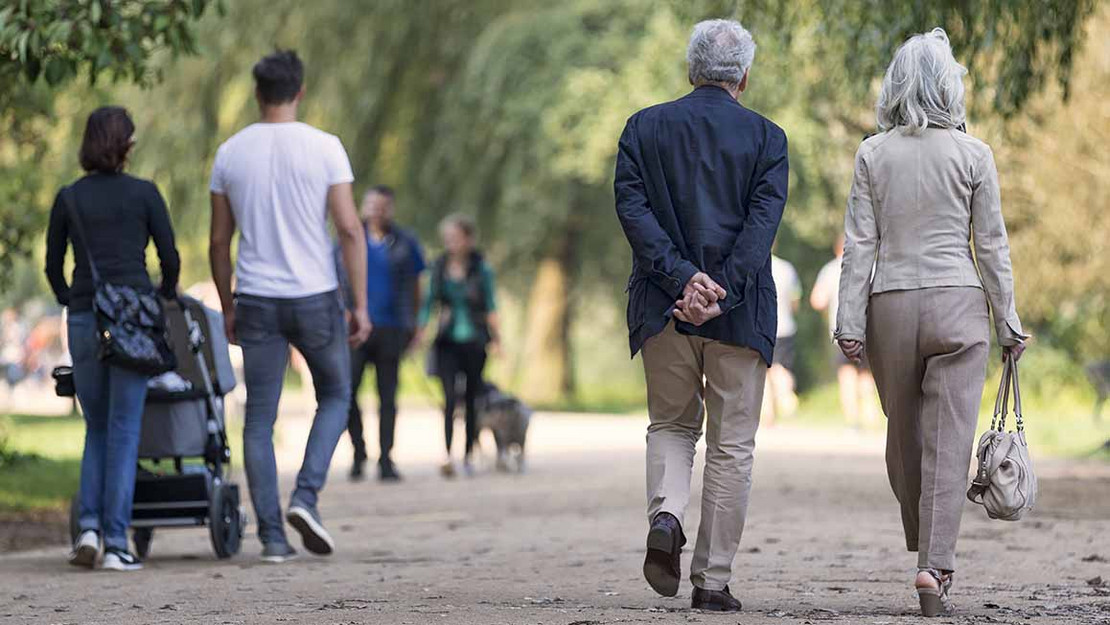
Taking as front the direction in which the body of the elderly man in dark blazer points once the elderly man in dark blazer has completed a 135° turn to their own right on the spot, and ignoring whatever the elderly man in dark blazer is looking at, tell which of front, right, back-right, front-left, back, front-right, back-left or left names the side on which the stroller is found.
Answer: back

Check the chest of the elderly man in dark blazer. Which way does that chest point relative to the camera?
away from the camera

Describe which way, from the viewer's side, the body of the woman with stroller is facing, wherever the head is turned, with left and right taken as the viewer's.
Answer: facing away from the viewer

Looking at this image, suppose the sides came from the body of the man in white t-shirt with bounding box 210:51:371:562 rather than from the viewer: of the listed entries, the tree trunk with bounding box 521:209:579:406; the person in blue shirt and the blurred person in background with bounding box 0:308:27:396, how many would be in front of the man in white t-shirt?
3

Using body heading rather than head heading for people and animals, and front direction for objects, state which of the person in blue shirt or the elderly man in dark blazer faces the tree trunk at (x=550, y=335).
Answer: the elderly man in dark blazer

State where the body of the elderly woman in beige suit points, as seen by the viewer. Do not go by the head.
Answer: away from the camera

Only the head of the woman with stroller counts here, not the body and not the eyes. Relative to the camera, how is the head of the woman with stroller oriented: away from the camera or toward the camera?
away from the camera

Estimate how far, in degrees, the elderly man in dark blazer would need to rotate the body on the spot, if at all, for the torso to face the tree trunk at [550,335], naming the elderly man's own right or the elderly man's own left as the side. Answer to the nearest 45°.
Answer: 0° — they already face it

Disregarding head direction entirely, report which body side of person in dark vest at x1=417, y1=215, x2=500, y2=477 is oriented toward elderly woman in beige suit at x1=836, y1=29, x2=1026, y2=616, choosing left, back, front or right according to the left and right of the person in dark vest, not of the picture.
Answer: front

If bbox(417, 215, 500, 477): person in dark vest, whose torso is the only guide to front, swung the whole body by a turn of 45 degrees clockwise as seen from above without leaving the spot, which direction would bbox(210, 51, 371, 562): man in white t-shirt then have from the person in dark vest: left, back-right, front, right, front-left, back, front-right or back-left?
front-left

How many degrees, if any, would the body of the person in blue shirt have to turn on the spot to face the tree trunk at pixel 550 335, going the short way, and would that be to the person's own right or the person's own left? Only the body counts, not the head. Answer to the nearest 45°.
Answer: approximately 180°

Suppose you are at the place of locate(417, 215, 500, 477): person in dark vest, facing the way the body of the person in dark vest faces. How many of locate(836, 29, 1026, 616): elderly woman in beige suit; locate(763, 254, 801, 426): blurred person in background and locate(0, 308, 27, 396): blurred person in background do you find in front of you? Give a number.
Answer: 1

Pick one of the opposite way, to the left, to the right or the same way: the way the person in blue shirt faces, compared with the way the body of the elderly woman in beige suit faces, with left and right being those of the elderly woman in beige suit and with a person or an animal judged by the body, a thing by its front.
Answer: the opposite way

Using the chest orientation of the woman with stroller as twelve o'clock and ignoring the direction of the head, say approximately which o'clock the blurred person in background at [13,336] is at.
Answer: The blurred person in background is roughly at 12 o'clock from the woman with stroller.

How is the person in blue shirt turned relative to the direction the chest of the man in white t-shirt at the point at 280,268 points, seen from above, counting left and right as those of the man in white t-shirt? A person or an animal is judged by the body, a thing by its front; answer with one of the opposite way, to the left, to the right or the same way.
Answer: the opposite way

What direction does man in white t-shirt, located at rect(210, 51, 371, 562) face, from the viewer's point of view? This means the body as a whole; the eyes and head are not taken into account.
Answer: away from the camera
